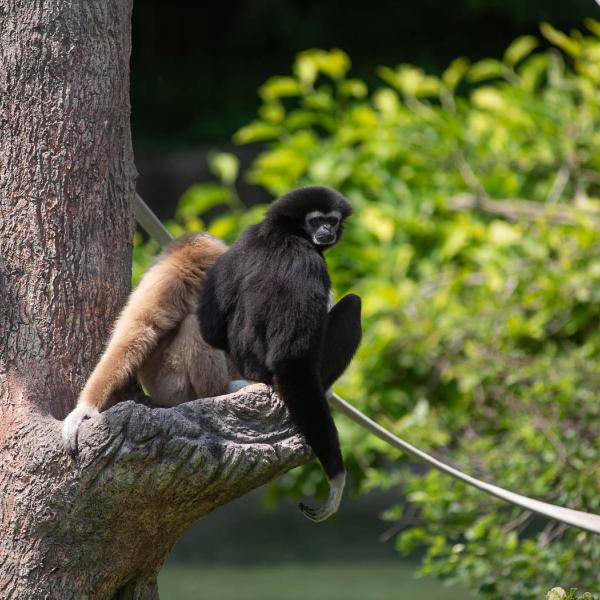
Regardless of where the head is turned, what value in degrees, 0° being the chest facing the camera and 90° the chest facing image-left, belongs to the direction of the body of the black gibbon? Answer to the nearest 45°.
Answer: approximately 225°
